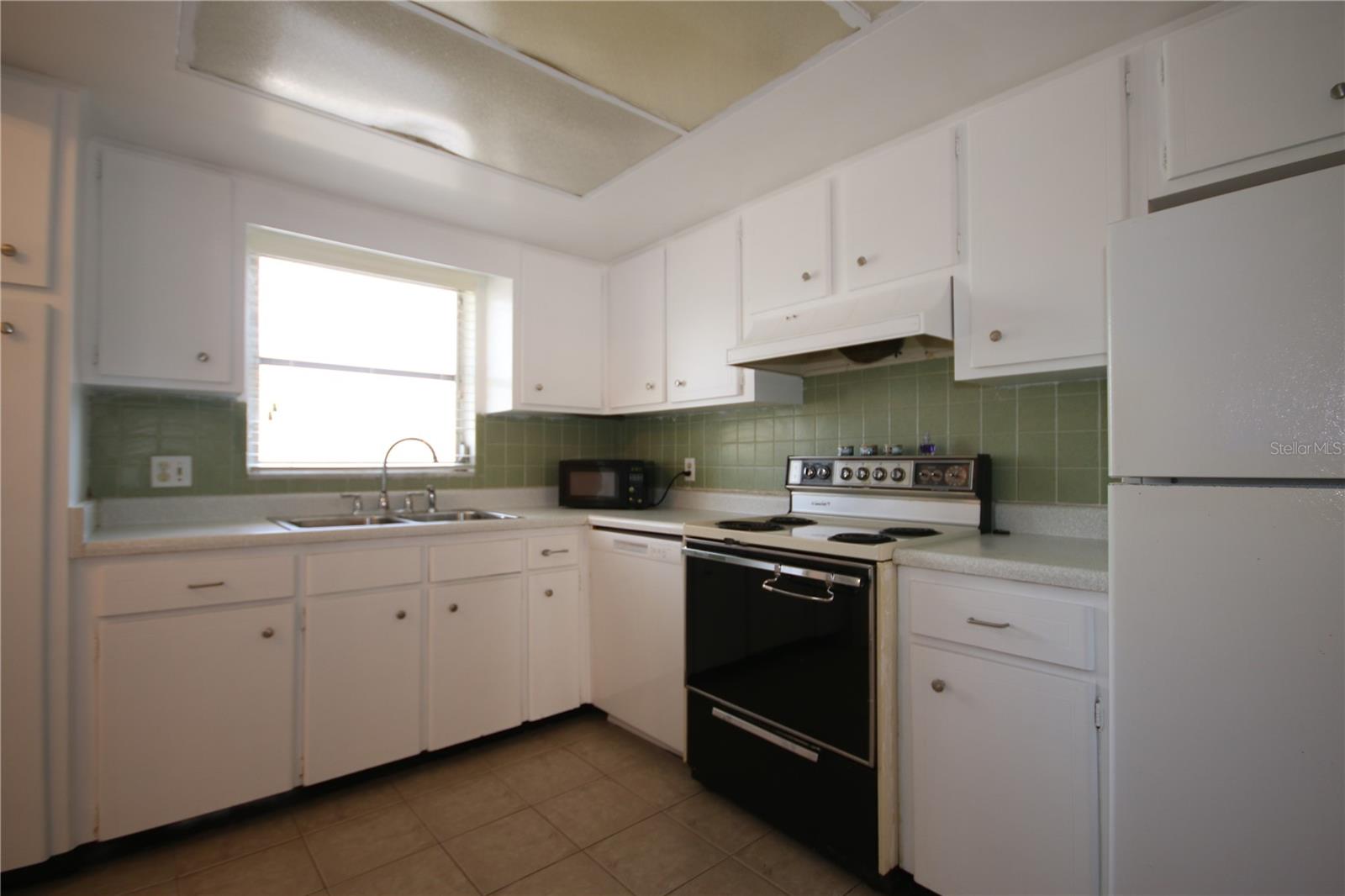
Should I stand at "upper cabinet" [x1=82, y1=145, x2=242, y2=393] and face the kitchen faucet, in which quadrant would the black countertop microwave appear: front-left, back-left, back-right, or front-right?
front-right

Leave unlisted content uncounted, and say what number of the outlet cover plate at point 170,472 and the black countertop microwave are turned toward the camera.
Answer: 2

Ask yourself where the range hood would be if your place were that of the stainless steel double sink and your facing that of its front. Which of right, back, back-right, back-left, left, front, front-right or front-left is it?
front-left

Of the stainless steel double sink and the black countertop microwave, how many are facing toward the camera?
2

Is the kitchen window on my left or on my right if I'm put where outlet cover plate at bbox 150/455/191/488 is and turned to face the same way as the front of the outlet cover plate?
on my left

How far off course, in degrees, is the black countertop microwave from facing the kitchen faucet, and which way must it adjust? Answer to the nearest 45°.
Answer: approximately 90° to its right

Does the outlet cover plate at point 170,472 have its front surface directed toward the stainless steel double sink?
no

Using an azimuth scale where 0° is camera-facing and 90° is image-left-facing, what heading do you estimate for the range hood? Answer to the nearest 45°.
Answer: approximately 45°

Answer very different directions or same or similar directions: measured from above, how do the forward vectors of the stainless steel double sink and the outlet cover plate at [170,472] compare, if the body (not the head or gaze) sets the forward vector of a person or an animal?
same or similar directions

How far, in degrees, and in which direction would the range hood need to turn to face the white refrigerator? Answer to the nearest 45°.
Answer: approximately 90° to its left

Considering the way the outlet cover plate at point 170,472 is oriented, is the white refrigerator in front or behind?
in front

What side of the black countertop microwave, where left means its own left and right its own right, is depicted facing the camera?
front

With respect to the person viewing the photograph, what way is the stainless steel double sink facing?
facing the viewer

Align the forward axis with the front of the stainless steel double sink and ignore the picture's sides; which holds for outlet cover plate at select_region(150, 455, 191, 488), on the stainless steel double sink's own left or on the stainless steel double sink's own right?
on the stainless steel double sink's own right

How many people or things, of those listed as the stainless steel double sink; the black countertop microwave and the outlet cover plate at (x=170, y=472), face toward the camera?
3

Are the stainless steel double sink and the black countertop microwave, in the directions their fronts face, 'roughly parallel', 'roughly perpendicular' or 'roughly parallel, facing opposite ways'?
roughly parallel

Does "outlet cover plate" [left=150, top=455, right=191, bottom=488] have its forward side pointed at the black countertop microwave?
no
